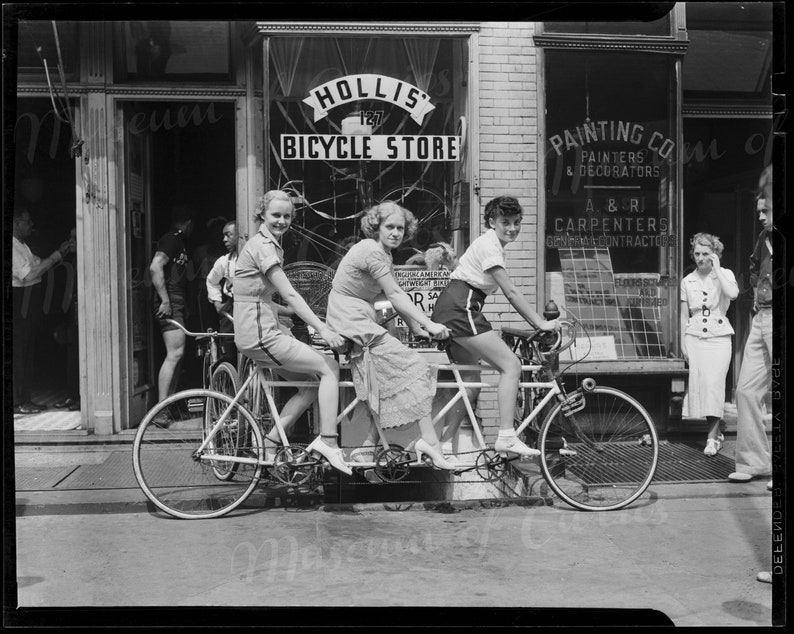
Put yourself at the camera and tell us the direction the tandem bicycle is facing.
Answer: facing to the right of the viewer

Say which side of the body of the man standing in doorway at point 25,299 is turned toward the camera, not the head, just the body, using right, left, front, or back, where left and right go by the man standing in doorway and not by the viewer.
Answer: right

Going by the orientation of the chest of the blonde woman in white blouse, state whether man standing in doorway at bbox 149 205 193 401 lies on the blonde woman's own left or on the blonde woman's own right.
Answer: on the blonde woman's own right

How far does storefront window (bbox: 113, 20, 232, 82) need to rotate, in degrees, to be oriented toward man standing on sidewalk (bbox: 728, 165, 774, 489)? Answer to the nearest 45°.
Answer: approximately 45° to its left

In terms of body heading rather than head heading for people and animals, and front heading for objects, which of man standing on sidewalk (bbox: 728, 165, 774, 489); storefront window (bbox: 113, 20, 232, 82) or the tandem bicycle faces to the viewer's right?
the tandem bicycle

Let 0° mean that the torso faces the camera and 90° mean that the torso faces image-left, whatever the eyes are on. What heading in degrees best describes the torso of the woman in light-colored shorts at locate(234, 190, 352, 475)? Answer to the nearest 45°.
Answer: approximately 270°

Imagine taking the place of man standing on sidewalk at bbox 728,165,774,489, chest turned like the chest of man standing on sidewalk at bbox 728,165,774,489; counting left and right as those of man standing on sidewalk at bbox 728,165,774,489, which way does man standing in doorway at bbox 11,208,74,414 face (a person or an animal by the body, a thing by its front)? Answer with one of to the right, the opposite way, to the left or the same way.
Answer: the opposite way

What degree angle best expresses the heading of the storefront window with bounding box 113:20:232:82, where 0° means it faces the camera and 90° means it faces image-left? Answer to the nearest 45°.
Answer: approximately 0°

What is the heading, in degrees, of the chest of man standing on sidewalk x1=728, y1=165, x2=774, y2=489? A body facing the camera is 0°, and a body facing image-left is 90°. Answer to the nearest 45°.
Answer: approximately 45°
